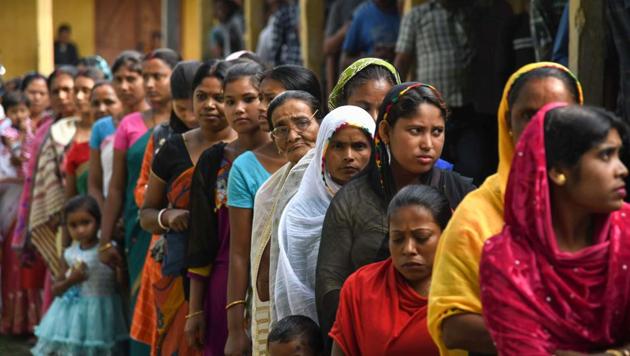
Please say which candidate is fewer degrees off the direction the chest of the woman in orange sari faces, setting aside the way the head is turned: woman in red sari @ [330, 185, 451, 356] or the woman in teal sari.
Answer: the woman in red sari

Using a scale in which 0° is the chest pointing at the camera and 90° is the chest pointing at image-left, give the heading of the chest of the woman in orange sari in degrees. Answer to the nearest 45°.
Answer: approximately 315°

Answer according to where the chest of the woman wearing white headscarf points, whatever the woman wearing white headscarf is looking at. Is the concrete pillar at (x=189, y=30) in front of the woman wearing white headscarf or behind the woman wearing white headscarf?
behind

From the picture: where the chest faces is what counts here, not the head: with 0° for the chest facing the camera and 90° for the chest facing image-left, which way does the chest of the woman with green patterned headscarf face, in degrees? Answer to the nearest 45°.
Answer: approximately 315°

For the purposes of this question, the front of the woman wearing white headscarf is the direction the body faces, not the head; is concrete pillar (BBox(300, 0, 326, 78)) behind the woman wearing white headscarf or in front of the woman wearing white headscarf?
behind

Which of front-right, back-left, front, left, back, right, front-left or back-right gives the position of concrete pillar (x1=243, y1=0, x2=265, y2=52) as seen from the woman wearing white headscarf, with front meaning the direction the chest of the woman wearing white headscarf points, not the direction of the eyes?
back-left

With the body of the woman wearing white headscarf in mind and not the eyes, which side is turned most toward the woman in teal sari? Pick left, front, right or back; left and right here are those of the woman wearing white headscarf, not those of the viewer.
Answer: back

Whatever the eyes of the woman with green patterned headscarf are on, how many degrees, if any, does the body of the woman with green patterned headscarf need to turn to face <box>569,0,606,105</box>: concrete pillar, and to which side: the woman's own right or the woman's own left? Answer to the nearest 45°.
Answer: approximately 90° to the woman's own left

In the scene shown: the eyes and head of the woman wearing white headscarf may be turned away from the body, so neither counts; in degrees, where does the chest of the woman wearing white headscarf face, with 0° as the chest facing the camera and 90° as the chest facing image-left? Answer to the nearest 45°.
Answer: approximately 315°
